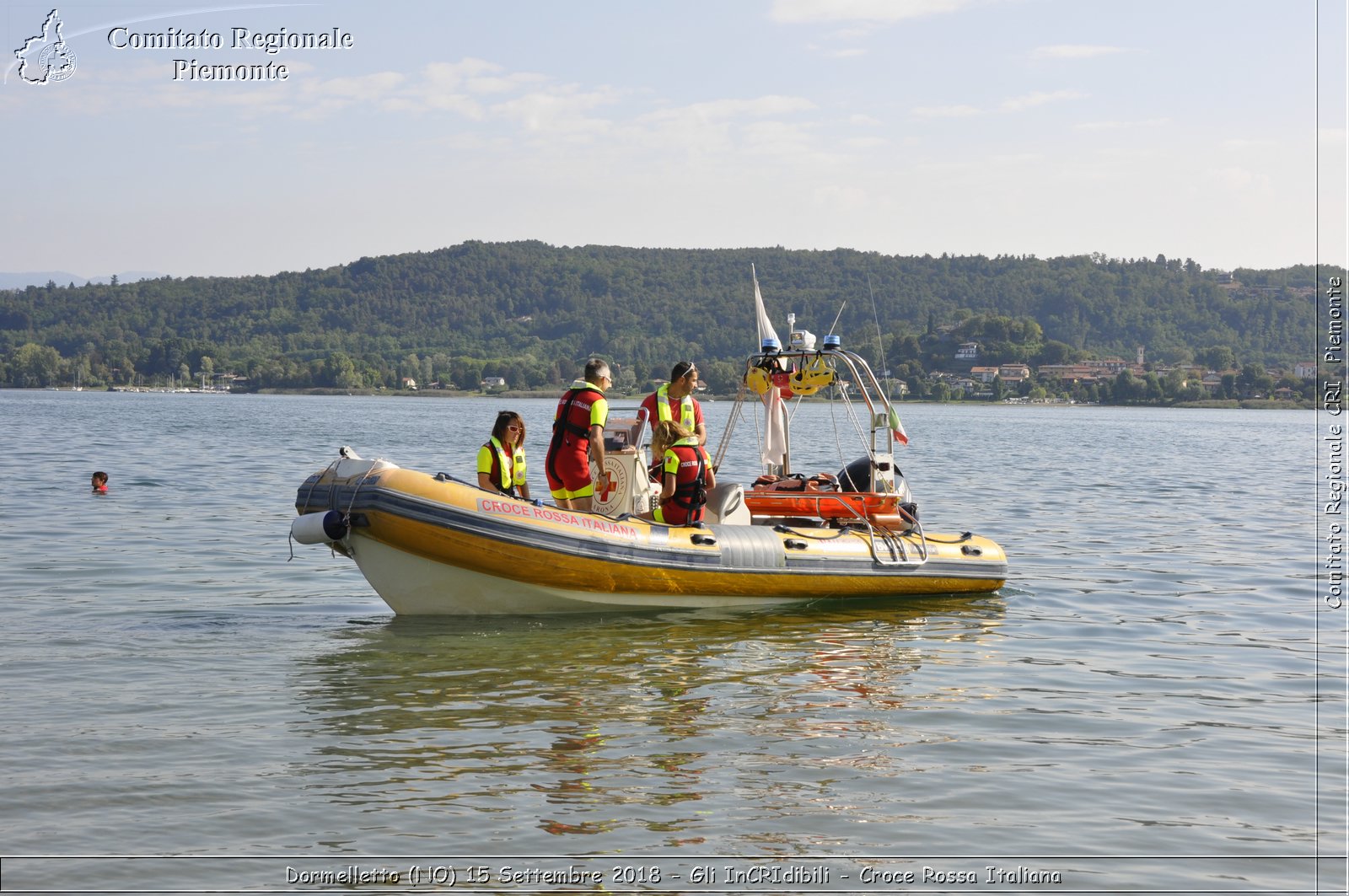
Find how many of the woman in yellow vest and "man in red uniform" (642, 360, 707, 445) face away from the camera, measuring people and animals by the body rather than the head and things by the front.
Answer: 0

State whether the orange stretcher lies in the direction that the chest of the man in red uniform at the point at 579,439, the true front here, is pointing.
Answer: yes

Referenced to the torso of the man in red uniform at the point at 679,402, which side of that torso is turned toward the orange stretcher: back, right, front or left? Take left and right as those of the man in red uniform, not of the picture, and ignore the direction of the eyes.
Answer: left

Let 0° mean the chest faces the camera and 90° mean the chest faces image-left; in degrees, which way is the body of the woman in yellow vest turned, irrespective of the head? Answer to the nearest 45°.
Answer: approximately 315°

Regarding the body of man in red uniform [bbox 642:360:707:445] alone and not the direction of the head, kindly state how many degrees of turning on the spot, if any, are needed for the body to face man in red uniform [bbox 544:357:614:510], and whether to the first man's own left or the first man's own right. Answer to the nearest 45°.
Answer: approximately 135° to the first man's own right

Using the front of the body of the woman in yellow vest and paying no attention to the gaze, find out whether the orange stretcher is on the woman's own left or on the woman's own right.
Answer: on the woman's own left

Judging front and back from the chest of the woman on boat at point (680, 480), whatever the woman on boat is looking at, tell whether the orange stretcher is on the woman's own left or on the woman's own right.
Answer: on the woman's own right

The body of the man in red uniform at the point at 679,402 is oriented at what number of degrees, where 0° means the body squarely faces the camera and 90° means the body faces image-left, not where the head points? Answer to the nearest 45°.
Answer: approximately 315°
